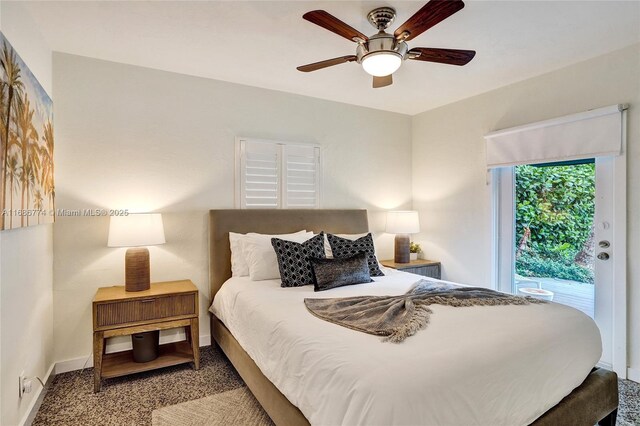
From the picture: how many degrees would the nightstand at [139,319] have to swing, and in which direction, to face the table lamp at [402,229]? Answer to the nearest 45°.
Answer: approximately 90° to its left

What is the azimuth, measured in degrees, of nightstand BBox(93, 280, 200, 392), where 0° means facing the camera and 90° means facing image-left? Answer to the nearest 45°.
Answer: approximately 0°

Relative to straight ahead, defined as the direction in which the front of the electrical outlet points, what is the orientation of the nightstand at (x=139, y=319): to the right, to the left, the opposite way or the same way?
to the right

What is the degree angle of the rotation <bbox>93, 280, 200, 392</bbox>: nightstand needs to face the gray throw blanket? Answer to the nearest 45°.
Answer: approximately 45° to its left

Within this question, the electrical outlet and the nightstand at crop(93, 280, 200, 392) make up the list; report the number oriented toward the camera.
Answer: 1

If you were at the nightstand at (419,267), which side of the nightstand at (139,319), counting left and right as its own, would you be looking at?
left

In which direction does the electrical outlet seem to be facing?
to the viewer's right

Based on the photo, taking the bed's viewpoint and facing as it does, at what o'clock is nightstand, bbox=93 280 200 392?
The nightstand is roughly at 5 o'clock from the bed.

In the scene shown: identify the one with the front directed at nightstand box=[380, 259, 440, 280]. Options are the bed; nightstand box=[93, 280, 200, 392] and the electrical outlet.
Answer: the electrical outlet

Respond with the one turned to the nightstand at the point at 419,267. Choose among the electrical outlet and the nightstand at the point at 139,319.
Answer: the electrical outlet

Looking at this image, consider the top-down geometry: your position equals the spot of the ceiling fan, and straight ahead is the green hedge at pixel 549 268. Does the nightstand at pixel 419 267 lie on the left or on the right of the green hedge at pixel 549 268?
left

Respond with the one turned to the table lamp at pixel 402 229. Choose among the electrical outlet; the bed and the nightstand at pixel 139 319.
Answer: the electrical outlet

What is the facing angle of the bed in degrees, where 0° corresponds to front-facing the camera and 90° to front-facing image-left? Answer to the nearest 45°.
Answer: approximately 315°

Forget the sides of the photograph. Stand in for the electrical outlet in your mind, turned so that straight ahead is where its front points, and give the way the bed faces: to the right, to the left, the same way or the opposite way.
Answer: to the right
